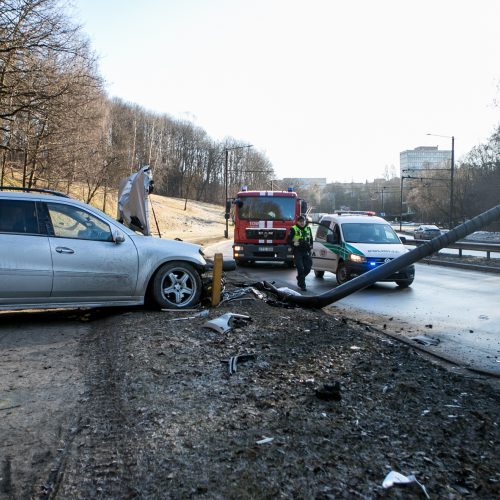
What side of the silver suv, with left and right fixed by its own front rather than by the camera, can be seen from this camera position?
right

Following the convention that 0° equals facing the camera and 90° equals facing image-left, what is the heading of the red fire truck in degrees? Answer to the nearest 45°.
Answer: approximately 0°

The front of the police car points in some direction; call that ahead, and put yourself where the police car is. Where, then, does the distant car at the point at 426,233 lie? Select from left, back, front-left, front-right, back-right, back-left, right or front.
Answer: back-left

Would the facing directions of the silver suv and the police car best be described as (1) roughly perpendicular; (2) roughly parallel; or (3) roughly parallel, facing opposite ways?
roughly perpendicular

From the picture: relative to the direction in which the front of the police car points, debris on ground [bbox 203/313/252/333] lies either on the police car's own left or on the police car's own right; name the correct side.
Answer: on the police car's own right

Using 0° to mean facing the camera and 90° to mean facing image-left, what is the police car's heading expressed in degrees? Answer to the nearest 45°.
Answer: approximately 315°

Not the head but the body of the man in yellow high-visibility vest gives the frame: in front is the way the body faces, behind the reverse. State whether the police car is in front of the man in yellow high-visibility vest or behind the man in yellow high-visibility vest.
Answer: behind

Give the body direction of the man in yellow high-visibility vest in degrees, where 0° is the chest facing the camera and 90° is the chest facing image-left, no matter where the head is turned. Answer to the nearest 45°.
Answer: approximately 0°

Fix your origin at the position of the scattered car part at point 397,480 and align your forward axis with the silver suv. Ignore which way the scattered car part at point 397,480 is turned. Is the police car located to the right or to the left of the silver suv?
right

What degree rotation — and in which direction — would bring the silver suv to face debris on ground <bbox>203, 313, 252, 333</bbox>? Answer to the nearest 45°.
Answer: approximately 45° to its right

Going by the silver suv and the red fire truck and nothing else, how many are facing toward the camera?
1

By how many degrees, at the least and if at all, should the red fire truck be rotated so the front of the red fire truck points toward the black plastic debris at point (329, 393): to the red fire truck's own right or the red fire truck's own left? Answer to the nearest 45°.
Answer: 0° — it already faces it

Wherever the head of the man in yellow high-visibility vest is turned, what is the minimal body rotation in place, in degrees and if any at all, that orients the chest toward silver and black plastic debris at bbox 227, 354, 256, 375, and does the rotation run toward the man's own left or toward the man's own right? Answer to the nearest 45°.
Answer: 0° — they already face it

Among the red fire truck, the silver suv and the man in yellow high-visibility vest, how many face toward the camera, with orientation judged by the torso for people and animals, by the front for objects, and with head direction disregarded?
2
